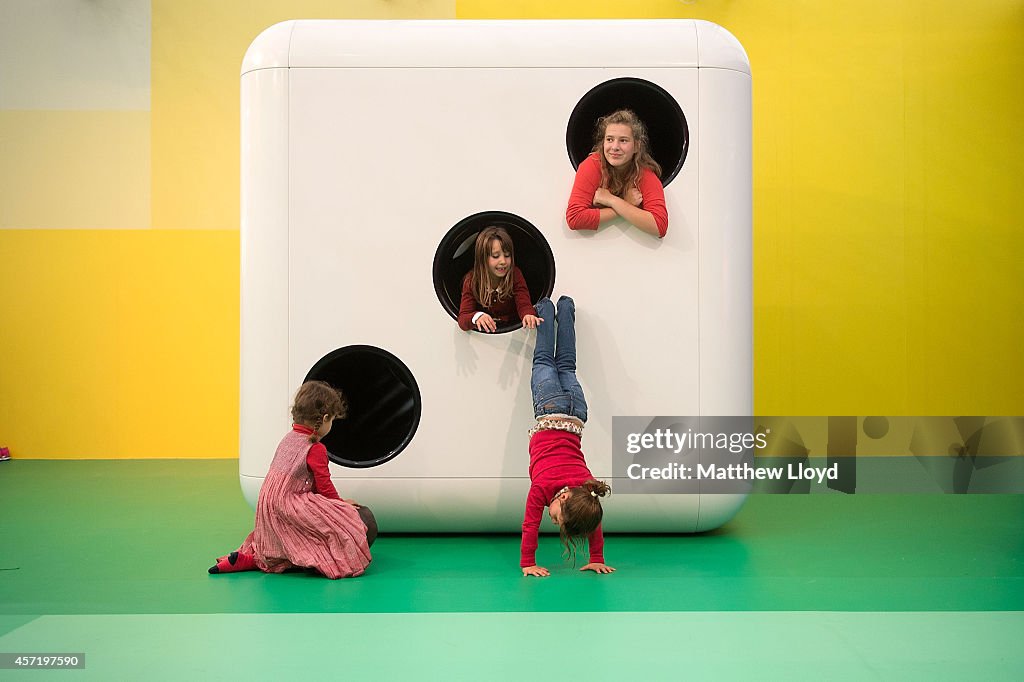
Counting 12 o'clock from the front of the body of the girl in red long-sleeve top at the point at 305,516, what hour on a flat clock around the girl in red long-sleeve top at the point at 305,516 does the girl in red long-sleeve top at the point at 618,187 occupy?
the girl in red long-sleeve top at the point at 618,187 is roughly at 1 o'clock from the girl in red long-sleeve top at the point at 305,516.

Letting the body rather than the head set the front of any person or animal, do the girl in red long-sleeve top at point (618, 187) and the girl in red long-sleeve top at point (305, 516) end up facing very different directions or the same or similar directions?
very different directions

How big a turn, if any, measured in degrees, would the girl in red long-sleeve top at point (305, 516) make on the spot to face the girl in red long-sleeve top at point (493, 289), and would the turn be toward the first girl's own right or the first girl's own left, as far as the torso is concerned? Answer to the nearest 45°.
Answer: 0° — they already face them

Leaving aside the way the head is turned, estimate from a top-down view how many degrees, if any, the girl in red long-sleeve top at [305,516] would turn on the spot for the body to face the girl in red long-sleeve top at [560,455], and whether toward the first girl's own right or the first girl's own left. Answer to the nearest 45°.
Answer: approximately 45° to the first girl's own right

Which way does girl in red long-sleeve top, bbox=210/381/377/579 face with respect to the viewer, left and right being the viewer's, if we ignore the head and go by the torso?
facing away from the viewer and to the right of the viewer

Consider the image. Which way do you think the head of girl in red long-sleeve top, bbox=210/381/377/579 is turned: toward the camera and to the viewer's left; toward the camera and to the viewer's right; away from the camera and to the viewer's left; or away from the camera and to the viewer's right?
away from the camera and to the viewer's right

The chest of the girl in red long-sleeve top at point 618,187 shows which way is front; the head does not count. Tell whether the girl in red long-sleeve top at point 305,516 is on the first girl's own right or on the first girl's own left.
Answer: on the first girl's own right

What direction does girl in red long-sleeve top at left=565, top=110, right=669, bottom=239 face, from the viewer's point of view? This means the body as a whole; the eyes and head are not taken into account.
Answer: toward the camera

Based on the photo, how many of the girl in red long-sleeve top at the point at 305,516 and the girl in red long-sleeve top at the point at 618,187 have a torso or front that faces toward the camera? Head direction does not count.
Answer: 1
